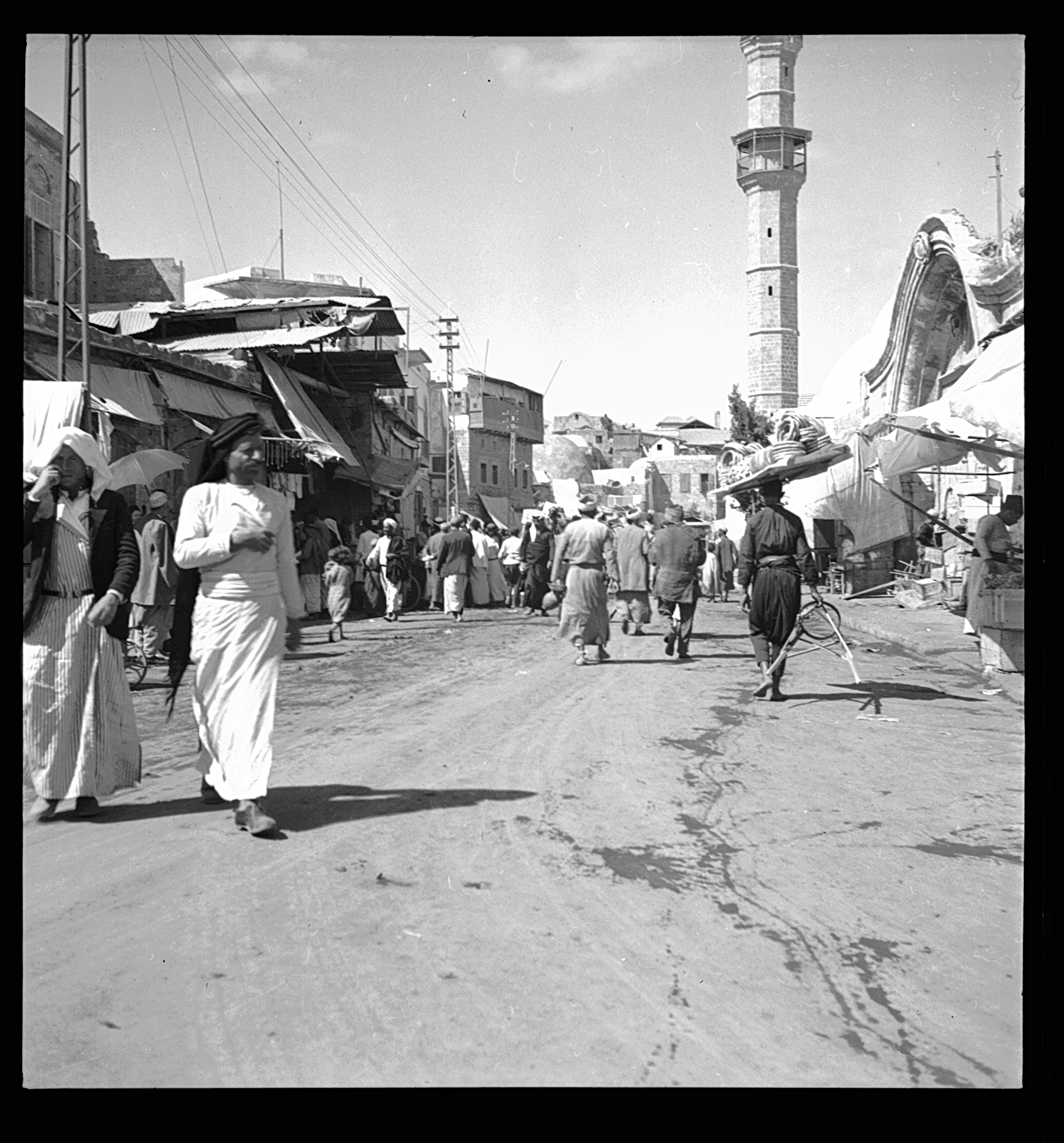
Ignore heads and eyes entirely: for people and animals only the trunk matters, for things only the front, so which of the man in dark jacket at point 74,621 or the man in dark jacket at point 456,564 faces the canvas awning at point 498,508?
the man in dark jacket at point 456,564

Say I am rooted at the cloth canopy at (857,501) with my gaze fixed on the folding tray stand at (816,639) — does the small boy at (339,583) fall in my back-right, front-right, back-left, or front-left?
front-right

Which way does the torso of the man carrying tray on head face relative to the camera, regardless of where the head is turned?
away from the camera

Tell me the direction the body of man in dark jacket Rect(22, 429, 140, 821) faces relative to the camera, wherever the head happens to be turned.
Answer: toward the camera

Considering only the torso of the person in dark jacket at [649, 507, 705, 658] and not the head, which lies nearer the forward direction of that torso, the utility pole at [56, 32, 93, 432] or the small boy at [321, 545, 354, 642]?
the small boy

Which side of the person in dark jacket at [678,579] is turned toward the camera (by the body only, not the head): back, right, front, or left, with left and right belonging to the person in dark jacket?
back

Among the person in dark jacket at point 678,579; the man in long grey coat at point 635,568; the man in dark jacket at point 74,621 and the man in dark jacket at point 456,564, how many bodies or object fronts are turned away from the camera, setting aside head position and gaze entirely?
3

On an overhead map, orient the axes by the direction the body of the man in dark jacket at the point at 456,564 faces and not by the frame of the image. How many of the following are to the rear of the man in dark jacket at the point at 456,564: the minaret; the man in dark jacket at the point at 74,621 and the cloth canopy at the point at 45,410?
2

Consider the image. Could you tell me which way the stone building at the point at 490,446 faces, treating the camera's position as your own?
facing the viewer and to the right of the viewer

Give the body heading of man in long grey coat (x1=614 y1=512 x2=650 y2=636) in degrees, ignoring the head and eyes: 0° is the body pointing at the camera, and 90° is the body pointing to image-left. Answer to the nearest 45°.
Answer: approximately 180°

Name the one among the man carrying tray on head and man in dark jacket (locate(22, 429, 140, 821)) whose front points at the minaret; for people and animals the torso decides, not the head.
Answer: the man carrying tray on head

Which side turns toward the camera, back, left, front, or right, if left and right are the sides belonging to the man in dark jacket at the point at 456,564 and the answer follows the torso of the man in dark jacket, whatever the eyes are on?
back
